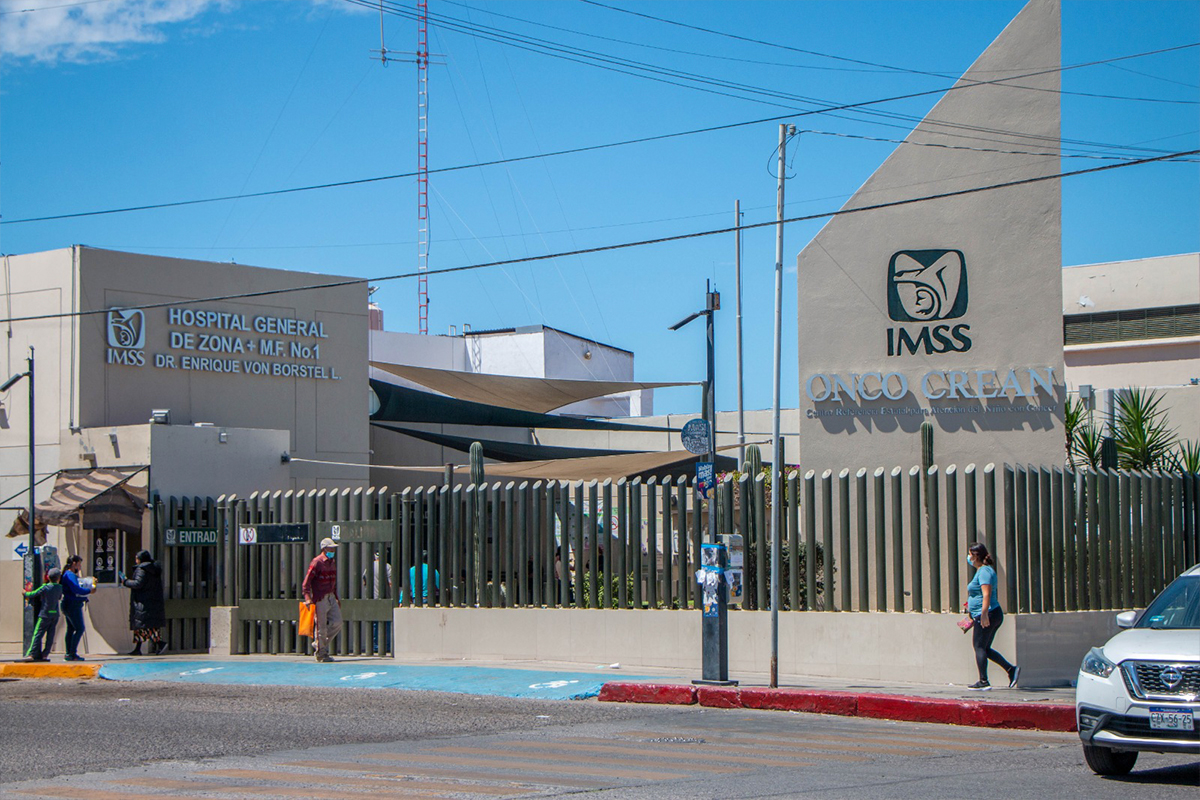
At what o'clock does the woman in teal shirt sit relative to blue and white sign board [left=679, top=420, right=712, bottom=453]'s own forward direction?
The woman in teal shirt is roughly at 9 o'clock from the blue and white sign board.

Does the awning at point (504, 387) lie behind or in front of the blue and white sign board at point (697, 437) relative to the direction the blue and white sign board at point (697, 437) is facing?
behind

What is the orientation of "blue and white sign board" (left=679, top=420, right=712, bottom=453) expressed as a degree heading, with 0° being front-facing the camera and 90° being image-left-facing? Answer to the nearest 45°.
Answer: approximately 0°

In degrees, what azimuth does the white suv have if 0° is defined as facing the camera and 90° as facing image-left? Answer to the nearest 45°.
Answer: approximately 45°
